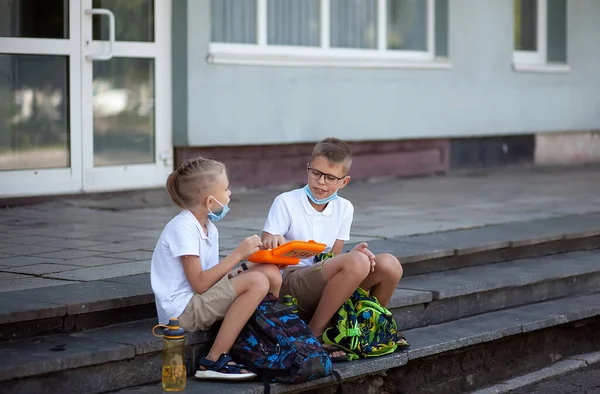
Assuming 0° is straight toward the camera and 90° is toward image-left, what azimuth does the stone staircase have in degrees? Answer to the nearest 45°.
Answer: approximately 315°

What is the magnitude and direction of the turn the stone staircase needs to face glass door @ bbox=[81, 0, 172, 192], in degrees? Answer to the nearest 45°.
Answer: approximately 180°

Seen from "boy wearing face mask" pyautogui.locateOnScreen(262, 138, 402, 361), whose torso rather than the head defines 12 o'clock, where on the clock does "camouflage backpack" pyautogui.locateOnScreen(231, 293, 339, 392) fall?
The camouflage backpack is roughly at 2 o'clock from the boy wearing face mask.

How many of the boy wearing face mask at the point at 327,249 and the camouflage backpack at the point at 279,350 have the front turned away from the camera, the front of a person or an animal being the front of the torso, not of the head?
0

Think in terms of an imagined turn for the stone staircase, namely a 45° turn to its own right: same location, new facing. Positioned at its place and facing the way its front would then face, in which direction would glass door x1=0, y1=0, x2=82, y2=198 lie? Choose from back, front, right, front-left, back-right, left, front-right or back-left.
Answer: back-right

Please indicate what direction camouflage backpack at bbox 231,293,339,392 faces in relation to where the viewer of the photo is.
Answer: facing the viewer and to the right of the viewer

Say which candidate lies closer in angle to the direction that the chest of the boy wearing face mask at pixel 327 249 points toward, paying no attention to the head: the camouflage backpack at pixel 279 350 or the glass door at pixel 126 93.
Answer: the camouflage backpack

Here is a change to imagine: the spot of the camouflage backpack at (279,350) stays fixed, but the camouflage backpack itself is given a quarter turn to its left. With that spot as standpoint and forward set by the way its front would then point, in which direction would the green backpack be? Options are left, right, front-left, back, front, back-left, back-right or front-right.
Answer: front
